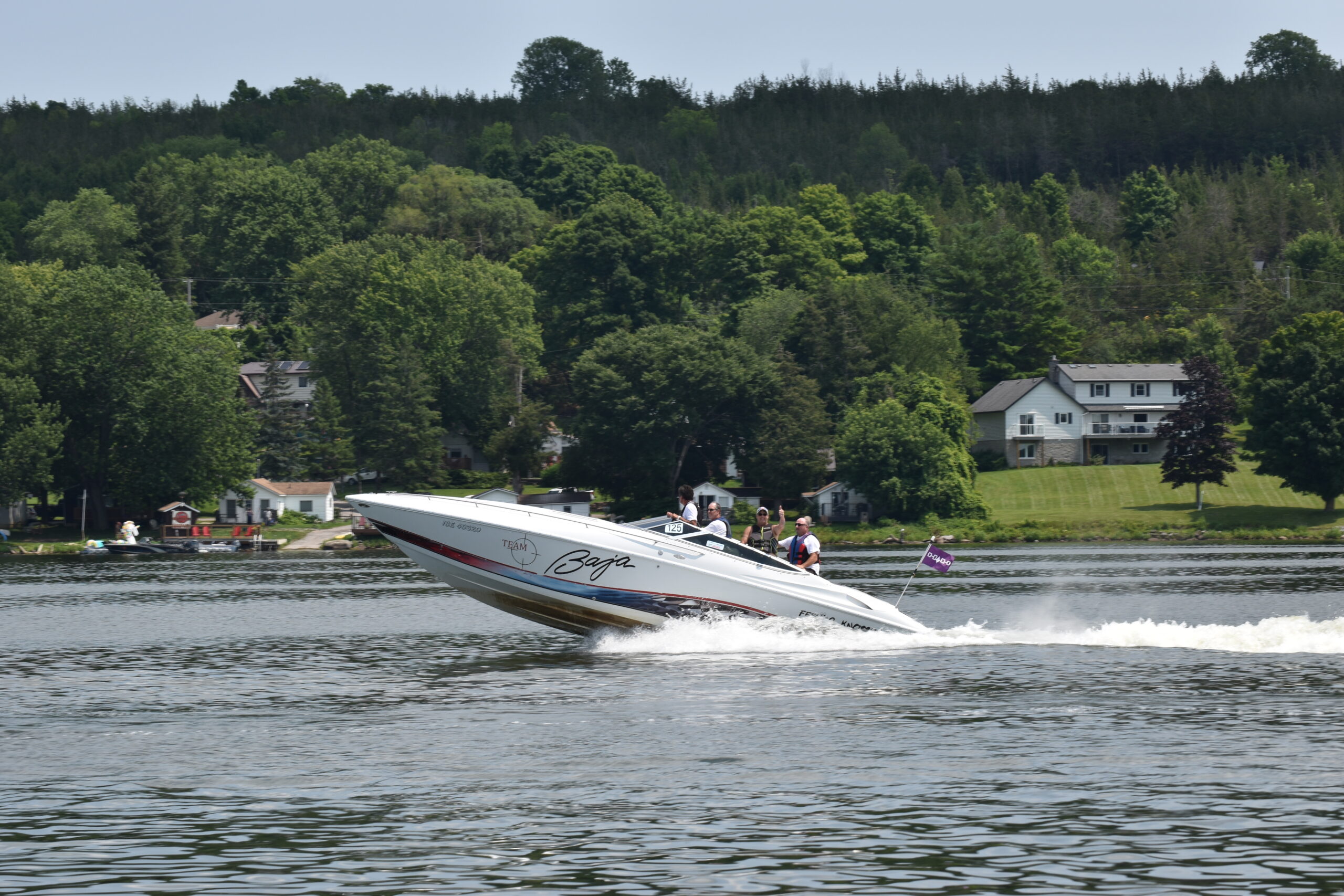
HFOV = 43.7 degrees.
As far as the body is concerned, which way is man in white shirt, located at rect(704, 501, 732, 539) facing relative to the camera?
to the viewer's left

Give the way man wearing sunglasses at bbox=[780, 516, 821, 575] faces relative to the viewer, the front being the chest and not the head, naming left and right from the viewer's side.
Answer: facing the viewer and to the left of the viewer

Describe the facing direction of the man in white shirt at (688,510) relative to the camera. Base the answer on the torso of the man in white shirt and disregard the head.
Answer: to the viewer's left

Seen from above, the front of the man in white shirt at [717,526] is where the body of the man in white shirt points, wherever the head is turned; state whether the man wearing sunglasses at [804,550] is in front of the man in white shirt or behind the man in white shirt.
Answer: behind

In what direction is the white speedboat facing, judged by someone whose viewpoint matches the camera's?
facing to the left of the viewer

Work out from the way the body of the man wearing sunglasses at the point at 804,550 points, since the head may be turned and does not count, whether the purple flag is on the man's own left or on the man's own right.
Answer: on the man's own left

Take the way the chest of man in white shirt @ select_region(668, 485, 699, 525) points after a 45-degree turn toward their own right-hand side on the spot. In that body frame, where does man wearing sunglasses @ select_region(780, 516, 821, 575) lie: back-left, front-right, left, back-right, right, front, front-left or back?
back-right

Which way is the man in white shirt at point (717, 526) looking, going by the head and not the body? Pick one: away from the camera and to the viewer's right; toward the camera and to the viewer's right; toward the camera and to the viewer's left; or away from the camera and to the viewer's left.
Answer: toward the camera and to the viewer's left

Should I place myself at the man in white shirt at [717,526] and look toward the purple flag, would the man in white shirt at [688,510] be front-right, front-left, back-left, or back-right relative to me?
back-left

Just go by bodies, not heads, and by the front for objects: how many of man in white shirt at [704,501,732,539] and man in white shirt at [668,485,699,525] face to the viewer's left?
2
